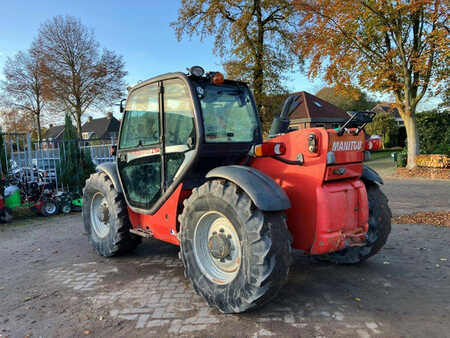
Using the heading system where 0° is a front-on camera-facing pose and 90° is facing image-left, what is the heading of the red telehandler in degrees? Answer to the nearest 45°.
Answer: approximately 135°

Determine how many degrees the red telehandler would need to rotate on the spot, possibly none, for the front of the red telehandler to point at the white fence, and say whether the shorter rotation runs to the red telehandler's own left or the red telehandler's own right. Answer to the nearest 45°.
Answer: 0° — it already faces it

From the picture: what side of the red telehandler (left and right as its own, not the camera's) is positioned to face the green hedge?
right

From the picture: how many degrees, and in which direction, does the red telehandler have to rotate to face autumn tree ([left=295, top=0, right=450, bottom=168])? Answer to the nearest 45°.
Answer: approximately 90° to its right

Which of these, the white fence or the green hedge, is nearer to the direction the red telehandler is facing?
the white fence
